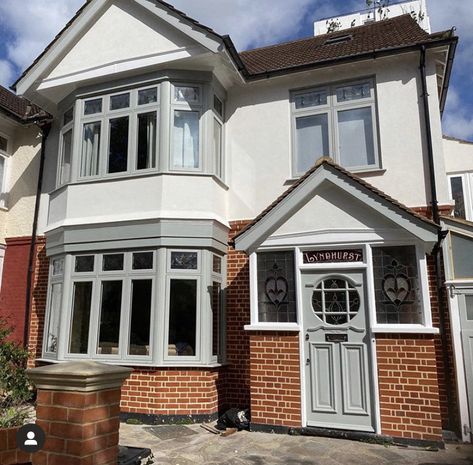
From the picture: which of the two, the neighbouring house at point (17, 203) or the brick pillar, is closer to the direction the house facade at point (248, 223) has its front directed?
the brick pillar

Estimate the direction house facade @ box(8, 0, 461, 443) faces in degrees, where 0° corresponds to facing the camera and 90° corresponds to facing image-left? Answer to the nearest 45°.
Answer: approximately 0°

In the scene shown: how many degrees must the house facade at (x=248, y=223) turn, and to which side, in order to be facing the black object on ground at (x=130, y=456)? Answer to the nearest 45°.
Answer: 0° — it already faces it

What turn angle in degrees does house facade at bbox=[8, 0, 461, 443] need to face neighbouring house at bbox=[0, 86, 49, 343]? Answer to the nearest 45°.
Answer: approximately 135° to its right

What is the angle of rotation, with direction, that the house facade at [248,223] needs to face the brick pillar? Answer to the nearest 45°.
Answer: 0° — it already faces it

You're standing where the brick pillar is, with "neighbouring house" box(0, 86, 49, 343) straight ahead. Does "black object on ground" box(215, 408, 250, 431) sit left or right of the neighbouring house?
right
